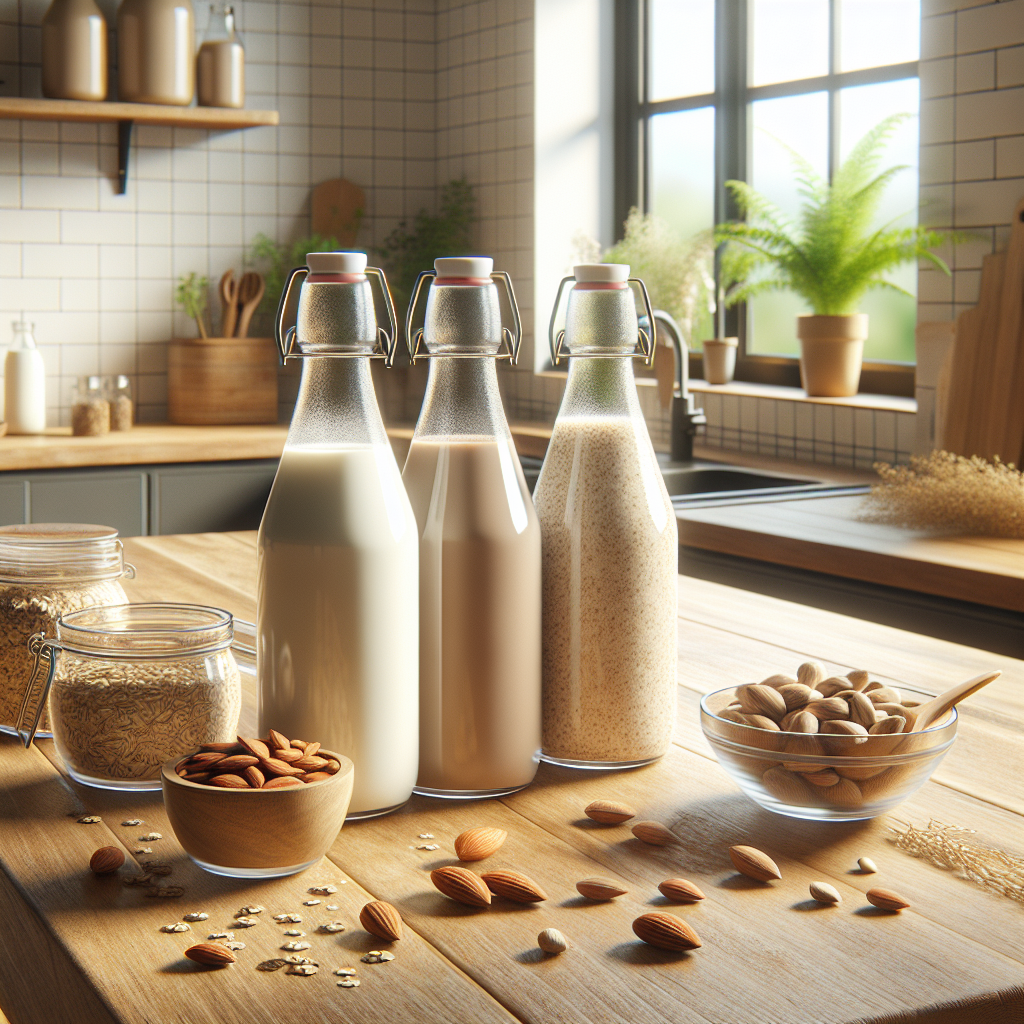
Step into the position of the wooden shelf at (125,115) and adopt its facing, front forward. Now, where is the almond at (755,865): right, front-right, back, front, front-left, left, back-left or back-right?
front

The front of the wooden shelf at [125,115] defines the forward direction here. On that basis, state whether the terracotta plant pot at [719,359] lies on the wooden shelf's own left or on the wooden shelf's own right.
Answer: on the wooden shelf's own left

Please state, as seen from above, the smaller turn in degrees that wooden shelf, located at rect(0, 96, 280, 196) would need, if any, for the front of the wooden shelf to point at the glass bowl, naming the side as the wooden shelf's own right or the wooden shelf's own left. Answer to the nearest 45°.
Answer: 0° — it already faces it

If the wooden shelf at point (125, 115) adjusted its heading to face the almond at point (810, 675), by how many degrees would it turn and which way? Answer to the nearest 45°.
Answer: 0° — it already faces it

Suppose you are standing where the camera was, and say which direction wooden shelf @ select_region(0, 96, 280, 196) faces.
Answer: facing the viewer

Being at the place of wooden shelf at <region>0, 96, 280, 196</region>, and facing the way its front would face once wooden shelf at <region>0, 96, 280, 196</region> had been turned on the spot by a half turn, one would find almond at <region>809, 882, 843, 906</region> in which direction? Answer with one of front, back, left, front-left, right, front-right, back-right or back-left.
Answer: back

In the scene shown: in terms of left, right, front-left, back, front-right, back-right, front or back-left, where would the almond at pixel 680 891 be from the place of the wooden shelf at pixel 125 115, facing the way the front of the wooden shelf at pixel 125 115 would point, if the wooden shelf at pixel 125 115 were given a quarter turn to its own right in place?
left

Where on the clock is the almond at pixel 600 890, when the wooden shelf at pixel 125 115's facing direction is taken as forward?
The almond is roughly at 12 o'clock from the wooden shelf.

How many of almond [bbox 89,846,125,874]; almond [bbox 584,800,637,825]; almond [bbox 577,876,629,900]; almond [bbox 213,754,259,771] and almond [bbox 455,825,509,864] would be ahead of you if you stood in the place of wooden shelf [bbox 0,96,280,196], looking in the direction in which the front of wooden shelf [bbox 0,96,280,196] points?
5

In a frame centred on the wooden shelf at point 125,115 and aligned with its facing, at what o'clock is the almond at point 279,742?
The almond is roughly at 12 o'clock from the wooden shelf.

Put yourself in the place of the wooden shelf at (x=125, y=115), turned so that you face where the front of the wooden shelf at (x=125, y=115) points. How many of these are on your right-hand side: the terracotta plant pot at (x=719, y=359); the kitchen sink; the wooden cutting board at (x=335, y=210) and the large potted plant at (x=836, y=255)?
0

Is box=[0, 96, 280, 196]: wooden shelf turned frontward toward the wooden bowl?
yes

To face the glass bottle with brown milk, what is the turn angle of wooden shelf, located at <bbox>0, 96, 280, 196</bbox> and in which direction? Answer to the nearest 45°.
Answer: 0° — it already faces it

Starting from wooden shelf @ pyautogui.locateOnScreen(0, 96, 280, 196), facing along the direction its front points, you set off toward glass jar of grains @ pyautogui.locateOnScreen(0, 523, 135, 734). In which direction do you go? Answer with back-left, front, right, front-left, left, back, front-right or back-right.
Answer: front

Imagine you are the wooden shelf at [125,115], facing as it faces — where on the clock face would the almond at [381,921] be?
The almond is roughly at 12 o'clock from the wooden shelf.

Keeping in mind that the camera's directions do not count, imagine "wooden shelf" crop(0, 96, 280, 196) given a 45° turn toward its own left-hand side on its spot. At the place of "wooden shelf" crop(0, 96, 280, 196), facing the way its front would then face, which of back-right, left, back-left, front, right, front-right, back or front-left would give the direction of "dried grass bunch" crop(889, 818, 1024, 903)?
front-right

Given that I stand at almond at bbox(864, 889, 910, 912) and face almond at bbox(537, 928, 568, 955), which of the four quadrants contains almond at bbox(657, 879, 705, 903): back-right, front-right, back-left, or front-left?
front-right

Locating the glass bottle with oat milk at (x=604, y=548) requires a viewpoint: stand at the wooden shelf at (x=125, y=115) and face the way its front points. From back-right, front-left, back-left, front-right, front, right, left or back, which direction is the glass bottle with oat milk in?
front
